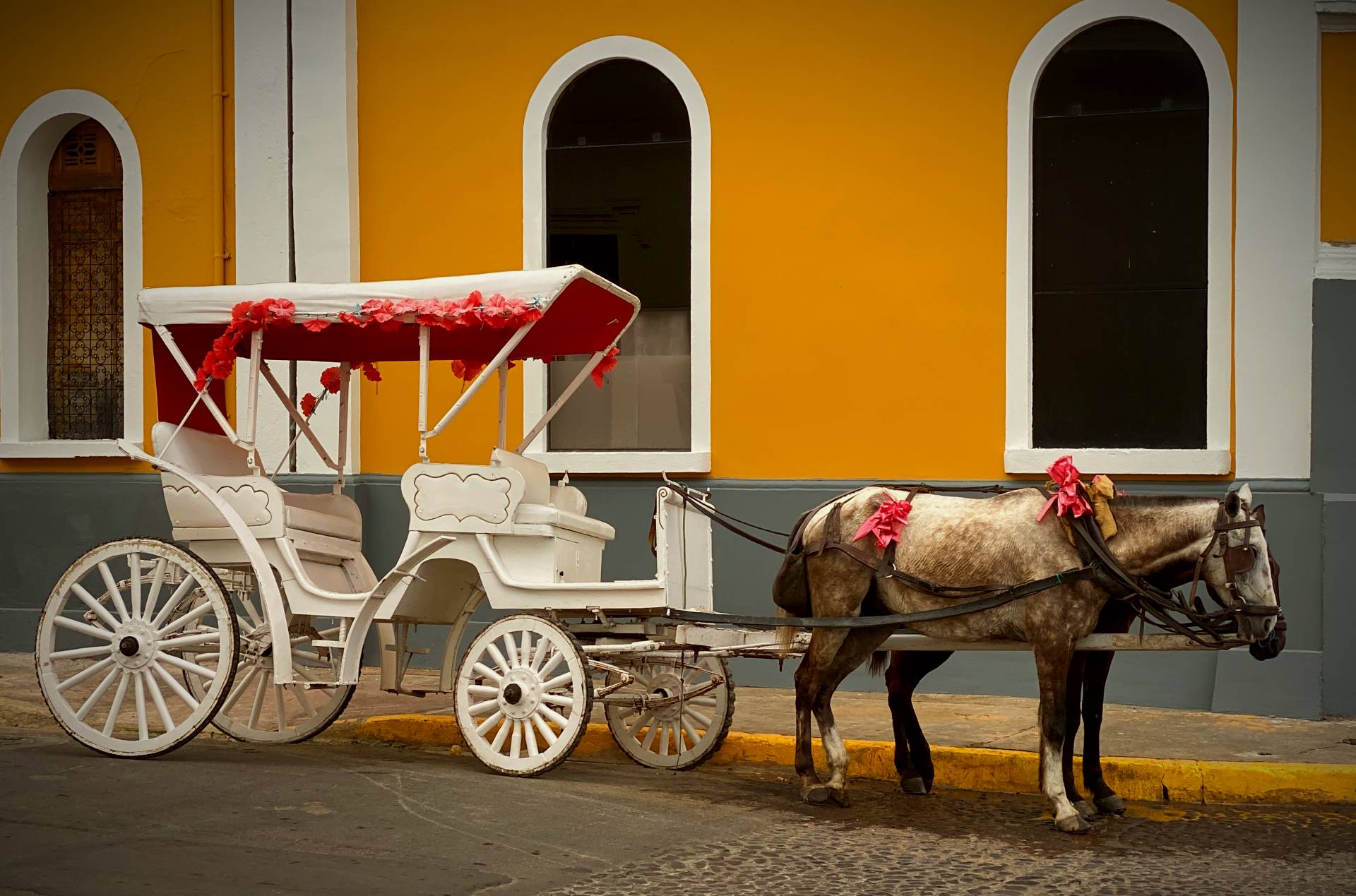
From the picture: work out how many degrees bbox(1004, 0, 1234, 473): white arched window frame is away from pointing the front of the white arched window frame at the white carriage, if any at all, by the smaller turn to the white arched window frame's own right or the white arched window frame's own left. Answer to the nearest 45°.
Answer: approximately 45° to the white arched window frame's own right

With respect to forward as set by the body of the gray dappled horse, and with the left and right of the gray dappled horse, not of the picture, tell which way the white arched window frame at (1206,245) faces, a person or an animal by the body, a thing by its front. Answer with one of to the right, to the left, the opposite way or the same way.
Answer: to the right

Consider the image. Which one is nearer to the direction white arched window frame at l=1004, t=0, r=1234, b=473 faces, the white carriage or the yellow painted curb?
the yellow painted curb

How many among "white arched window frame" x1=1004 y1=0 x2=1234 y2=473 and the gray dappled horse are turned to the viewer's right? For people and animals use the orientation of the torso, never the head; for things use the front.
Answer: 1

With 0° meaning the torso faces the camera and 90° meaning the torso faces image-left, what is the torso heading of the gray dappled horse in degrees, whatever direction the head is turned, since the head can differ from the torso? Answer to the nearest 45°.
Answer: approximately 270°

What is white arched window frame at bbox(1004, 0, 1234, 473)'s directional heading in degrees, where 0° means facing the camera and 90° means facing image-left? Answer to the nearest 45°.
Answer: approximately 0°

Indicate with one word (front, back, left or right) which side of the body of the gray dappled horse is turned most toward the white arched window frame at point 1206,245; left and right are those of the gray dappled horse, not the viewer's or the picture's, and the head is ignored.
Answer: left
